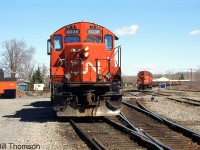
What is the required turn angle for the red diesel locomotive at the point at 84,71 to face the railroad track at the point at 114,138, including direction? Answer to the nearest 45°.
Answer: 0° — it already faces it

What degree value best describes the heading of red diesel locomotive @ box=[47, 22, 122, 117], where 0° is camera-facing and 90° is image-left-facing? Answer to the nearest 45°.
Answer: approximately 0°
